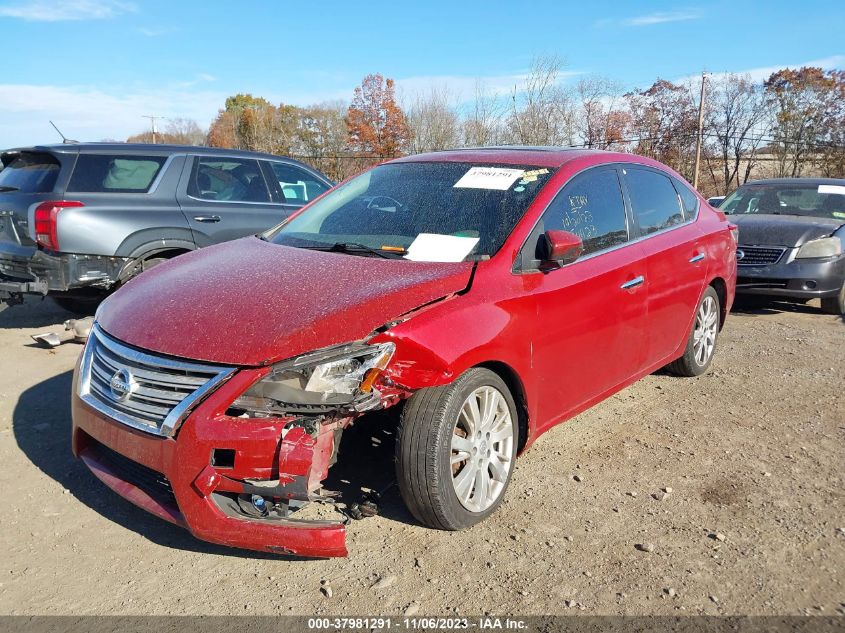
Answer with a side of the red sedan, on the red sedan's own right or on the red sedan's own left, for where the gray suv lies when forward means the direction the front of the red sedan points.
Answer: on the red sedan's own right

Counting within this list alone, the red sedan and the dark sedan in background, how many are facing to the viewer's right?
0

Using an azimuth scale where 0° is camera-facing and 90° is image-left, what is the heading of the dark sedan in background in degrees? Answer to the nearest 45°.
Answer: approximately 45°

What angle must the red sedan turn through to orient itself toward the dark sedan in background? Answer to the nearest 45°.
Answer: approximately 180°

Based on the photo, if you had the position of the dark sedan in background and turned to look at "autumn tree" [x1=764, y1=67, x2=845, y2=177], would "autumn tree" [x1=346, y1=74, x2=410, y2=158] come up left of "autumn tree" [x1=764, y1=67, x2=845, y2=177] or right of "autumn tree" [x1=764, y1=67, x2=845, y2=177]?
left

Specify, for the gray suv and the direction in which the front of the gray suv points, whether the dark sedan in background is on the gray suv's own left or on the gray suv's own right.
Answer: on the gray suv's own right

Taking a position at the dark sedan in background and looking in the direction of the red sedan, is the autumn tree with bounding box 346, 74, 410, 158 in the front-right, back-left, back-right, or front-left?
back-right

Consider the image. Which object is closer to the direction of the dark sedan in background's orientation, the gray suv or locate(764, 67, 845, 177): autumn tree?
the gray suv

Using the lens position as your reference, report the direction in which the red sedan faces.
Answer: facing the viewer and to the left of the viewer

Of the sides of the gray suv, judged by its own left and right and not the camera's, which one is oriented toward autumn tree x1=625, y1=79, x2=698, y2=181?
front

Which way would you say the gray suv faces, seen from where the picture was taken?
facing away from the viewer and to the right of the viewer

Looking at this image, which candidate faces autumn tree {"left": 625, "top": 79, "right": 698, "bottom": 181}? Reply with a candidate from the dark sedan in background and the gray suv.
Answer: the gray suv

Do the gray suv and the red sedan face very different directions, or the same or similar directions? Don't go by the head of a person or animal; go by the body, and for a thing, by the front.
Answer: very different directions

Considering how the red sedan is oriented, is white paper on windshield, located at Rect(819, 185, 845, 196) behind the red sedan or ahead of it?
behind
